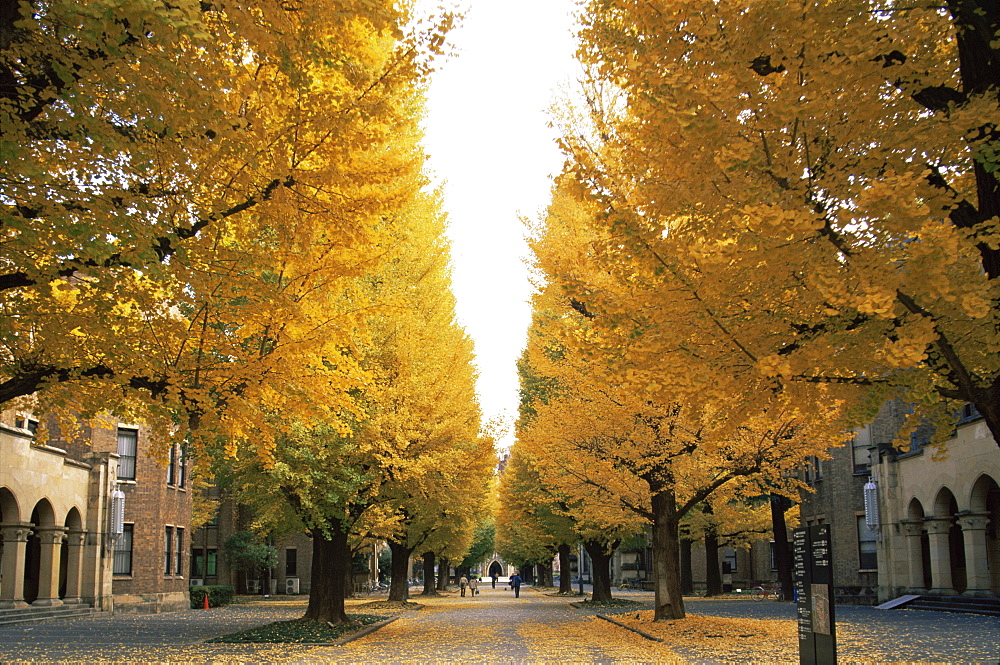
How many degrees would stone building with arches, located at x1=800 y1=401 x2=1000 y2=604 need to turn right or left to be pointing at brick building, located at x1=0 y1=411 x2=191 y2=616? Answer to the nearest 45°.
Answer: approximately 45° to its right

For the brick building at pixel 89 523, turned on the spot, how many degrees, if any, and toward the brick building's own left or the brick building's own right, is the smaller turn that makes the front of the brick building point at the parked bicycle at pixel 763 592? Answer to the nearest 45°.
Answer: approximately 45° to the brick building's own left

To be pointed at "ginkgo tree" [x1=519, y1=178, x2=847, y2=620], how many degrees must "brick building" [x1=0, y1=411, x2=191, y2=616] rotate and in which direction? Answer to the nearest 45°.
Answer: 0° — it already faces it

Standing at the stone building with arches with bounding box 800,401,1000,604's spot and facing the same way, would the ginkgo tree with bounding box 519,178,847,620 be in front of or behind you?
in front

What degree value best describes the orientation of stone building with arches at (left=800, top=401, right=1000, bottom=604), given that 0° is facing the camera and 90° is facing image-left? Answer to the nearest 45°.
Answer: approximately 45°

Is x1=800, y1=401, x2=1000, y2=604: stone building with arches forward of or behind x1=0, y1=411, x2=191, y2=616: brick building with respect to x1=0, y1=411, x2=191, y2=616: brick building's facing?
forward

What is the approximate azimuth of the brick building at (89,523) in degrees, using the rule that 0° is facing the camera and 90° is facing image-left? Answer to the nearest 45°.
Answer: approximately 315°

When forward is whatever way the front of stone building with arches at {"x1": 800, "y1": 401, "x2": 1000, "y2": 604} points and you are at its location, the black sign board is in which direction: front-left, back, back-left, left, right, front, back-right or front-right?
front-left

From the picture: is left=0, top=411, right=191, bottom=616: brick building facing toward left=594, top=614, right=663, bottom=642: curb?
yes

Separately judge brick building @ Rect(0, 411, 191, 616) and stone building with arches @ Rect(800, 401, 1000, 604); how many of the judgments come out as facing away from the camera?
0

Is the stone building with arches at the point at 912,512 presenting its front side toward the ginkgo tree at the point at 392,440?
yes
